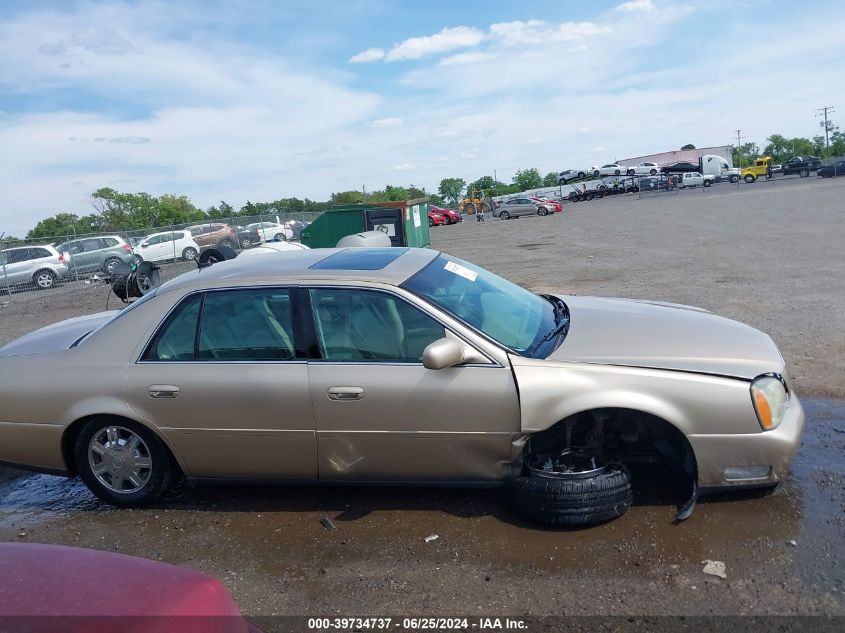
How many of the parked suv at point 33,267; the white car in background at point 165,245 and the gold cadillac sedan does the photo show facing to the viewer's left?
2

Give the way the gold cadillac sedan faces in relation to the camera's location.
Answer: facing to the right of the viewer

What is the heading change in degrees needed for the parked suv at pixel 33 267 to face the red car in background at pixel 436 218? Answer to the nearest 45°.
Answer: approximately 135° to its right

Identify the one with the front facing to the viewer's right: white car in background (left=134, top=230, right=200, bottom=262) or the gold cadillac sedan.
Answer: the gold cadillac sedan

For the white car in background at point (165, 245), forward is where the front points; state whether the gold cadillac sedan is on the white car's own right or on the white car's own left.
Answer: on the white car's own left

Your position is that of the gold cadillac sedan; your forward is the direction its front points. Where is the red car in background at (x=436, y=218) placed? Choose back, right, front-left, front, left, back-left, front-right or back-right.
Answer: left

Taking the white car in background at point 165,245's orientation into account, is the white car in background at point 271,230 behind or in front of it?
behind

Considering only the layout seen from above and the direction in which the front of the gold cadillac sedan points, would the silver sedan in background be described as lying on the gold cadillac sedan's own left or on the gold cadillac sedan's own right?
on the gold cadillac sedan's own left

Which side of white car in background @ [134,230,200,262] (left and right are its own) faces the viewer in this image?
left

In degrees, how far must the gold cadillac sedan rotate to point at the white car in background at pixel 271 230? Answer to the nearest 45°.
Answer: approximately 90° to its left
